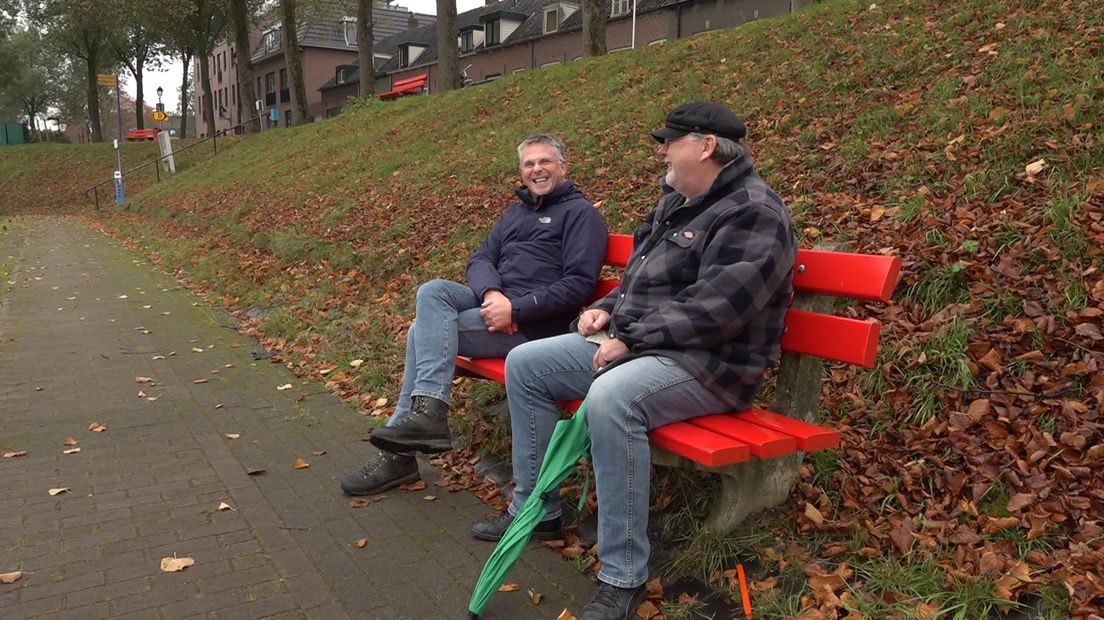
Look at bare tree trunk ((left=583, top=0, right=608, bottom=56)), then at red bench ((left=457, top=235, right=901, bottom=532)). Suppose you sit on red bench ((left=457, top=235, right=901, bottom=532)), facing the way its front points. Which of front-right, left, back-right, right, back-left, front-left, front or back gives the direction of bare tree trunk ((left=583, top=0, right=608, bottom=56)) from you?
back-right

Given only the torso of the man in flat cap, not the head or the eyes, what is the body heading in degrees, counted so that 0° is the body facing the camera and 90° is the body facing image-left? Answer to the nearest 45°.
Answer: approximately 45°

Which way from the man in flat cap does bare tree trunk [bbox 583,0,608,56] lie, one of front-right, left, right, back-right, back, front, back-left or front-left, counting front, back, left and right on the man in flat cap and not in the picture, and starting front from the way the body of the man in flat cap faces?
back-right

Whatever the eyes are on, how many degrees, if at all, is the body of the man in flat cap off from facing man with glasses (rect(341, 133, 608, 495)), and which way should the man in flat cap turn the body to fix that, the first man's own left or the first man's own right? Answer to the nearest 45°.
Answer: approximately 90° to the first man's own right

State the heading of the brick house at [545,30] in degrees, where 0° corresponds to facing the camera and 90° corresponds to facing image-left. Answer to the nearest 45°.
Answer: approximately 45°

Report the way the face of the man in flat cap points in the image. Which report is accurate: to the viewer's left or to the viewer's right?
to the viewer's left

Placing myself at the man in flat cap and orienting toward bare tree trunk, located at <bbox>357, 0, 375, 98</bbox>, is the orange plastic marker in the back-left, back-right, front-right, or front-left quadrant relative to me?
back-right

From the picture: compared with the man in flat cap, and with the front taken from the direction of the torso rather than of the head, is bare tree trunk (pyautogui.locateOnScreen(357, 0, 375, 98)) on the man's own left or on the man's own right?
on the man's own right

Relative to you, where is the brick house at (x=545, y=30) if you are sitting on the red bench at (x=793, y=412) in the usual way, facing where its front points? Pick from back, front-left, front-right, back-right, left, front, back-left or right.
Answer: back-right

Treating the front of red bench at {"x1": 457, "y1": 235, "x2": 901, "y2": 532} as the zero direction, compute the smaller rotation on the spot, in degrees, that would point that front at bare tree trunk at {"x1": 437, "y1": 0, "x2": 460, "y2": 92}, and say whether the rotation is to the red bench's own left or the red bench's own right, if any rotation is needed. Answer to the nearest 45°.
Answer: approximately 135° to the red bench's own right

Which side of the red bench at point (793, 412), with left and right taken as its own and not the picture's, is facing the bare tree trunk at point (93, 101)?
right
